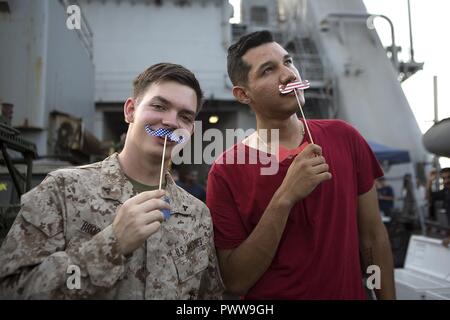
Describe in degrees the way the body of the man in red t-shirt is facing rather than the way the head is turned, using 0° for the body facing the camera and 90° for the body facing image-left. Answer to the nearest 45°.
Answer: approximately 0°

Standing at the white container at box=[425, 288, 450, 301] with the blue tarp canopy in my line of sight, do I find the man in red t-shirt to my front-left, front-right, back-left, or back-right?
back-left

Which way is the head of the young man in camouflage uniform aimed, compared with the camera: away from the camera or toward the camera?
toward the camera

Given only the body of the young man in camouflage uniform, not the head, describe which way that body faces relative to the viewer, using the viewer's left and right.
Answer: facing the viewer and to the right of the viewer

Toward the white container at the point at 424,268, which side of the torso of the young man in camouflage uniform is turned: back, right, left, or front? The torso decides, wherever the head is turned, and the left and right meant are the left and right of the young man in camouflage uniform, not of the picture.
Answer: left

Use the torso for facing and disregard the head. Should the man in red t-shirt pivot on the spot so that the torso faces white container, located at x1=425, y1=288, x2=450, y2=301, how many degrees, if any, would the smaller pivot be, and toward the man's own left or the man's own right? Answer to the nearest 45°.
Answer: approximately 135° to the man's own left

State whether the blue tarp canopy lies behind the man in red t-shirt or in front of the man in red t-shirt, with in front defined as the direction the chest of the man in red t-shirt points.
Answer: behind

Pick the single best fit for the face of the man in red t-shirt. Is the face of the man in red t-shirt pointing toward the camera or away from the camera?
toward the camera

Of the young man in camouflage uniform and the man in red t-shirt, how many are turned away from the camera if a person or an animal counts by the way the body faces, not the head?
0
